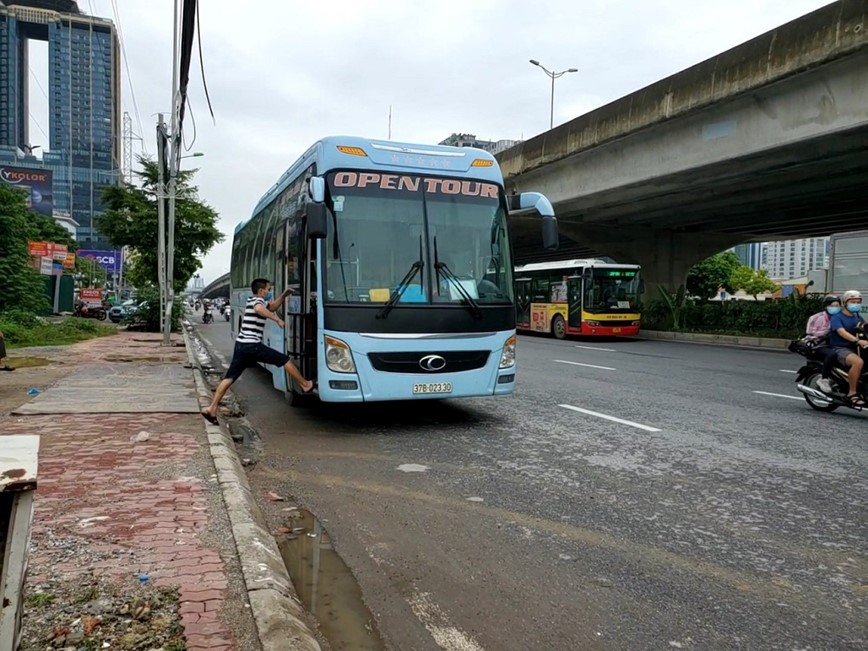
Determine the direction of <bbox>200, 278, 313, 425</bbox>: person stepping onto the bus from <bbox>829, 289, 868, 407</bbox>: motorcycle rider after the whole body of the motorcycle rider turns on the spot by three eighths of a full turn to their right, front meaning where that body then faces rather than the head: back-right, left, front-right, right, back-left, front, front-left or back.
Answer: front-left

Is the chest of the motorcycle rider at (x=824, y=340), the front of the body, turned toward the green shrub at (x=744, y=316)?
no

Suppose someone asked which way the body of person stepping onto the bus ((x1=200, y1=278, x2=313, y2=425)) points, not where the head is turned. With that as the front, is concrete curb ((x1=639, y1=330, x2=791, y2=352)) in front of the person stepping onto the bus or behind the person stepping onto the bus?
in front

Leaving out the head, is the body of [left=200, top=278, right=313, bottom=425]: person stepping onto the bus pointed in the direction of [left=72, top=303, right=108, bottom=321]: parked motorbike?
no

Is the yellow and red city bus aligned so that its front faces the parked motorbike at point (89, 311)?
no

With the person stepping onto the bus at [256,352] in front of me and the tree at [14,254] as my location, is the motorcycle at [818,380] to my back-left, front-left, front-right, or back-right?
front-left

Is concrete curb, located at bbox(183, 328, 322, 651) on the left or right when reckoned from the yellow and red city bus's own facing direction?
on its right

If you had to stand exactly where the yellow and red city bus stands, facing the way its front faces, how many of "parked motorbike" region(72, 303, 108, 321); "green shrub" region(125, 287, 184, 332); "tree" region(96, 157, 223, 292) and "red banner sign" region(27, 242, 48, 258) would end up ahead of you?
0

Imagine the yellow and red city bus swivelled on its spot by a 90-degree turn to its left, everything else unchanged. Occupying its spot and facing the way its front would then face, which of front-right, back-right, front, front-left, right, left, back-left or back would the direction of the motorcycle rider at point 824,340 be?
back-right

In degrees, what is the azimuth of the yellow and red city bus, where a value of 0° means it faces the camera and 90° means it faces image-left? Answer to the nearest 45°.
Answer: approximately 315°

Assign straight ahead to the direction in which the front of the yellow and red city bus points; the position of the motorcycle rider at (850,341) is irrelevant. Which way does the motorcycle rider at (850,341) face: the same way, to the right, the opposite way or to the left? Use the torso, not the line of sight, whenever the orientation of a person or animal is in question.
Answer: the same way

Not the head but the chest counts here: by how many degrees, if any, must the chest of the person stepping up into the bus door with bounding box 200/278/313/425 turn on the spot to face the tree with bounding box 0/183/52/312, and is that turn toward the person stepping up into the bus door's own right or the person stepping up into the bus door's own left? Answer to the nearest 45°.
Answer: approximately 135° to the person stepping up into the bus door's own left

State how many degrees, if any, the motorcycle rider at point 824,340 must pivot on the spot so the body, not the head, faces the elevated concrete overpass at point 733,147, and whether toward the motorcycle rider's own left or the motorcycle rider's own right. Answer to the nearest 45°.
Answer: approximately 135° to the motorcycle rider's own left

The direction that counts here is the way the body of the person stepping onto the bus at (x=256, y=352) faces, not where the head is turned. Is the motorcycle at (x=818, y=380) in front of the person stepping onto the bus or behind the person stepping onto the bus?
in front

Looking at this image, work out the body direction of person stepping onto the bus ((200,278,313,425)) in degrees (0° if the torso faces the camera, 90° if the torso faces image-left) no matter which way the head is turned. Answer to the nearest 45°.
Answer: approximately 270°

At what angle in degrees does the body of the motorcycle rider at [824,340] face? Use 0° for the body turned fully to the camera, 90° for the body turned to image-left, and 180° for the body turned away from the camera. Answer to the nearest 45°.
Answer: approximately 315°
